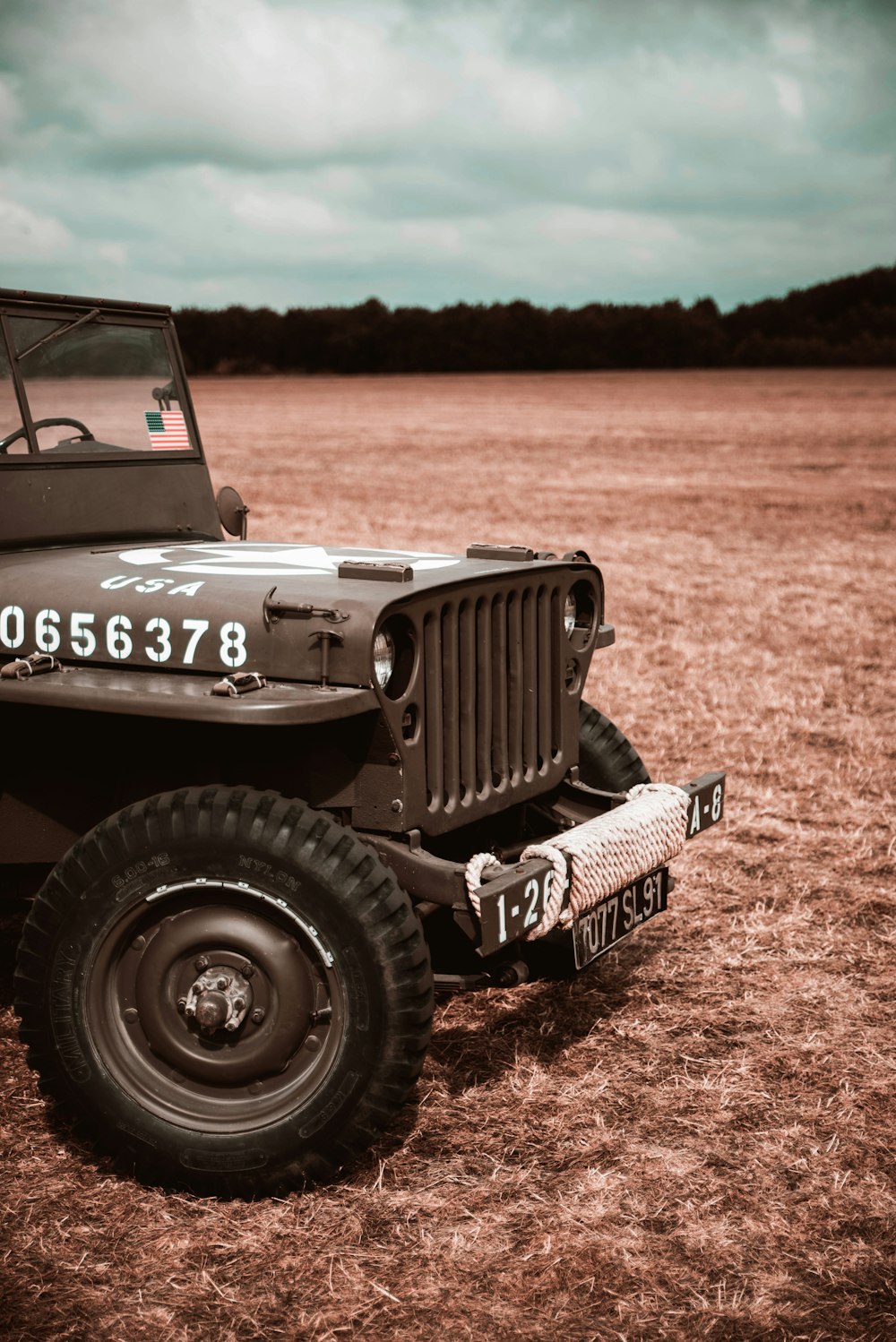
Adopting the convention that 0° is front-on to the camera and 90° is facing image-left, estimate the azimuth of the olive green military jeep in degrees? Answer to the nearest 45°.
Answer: approximately 315°
